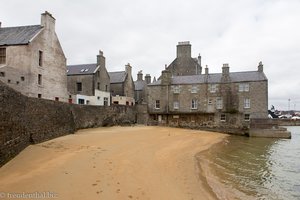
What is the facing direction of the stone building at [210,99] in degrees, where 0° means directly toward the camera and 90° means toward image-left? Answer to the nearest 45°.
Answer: approximately 0°

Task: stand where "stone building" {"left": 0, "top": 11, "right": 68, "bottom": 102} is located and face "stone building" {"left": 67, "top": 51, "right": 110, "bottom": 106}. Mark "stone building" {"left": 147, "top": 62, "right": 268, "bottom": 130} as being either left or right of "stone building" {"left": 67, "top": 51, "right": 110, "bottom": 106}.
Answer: right

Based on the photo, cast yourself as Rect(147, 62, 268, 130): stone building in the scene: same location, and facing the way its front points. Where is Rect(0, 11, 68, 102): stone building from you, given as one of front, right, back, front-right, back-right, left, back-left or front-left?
front-right

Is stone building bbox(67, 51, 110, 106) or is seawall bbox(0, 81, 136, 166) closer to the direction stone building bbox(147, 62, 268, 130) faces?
the seawall

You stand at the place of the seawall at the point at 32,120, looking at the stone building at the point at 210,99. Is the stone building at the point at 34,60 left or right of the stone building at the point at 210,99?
left

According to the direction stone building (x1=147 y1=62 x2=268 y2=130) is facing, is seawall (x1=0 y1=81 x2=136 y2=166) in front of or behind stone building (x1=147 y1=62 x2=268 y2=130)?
in front

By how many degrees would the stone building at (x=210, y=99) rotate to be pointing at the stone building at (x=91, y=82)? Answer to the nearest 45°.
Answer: approximately 90° to its right
